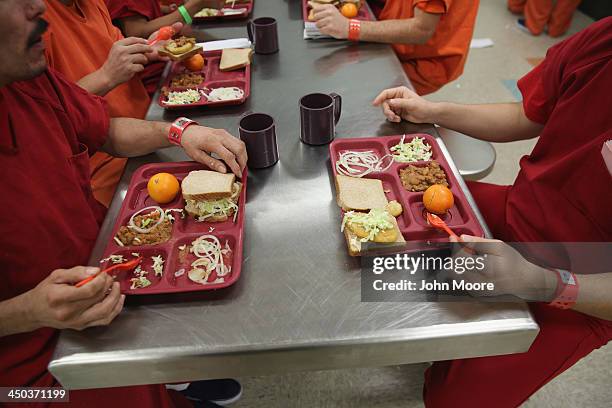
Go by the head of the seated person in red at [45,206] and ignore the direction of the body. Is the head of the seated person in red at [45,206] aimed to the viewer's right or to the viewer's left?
to the viewer's right

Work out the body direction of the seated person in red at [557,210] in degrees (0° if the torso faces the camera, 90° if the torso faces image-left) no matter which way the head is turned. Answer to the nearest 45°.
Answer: approximately 90°

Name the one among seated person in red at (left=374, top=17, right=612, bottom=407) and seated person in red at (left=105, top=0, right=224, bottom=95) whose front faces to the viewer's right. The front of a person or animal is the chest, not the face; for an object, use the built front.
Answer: the seated person in red at (left=105, top=0, right=224, bottom=95)

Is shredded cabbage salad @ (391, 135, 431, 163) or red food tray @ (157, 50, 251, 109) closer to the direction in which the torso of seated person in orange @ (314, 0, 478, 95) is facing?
the red food tray

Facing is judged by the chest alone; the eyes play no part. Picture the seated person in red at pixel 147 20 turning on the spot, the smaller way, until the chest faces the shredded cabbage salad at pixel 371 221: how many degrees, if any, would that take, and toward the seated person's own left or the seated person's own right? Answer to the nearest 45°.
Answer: approximately 90° to the seated person's own right

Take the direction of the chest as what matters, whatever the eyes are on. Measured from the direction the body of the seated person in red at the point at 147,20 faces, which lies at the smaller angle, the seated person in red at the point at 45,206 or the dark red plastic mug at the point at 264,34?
the dark red plastic mug

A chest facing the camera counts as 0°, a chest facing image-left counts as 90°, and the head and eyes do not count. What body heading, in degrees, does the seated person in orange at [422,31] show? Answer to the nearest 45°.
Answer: approximately 90°

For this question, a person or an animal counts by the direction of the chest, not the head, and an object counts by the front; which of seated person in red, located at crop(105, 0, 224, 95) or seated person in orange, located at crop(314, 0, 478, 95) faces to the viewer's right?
seated person in red, located at crop(105, 0, 224, 95)

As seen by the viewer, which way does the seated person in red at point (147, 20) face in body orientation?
to the viewer's right

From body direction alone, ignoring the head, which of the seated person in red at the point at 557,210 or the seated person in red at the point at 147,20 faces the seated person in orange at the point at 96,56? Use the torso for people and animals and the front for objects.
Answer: the seated person in red at the point at 557,210

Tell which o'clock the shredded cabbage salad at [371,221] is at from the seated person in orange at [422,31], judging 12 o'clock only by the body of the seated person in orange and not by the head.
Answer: The shredded cabbage salad is roughly at 9 o'clock from the seated person in orange.
